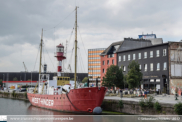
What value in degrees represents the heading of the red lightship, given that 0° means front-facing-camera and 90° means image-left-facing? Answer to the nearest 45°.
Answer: approximately 315°

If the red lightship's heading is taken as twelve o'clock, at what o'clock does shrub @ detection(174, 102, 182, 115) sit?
The shrub is roughly at 12 o'clock from the red lightship.
